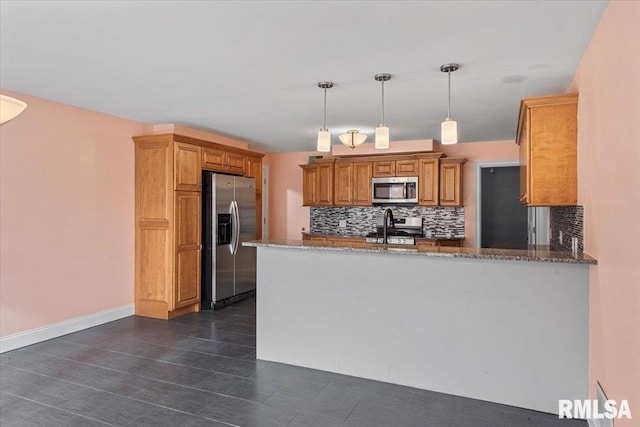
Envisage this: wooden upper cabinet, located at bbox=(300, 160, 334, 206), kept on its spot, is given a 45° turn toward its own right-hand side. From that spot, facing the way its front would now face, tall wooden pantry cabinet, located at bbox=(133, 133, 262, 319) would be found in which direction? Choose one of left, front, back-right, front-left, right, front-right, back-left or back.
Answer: front

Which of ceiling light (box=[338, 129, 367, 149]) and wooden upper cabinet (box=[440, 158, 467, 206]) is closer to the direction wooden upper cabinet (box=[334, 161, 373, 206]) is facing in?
the ceiling light

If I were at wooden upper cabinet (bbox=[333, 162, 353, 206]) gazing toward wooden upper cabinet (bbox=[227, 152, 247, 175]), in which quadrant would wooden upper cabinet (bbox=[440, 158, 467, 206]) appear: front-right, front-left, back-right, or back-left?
back-left

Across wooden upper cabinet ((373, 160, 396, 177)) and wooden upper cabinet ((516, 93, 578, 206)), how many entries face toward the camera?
1

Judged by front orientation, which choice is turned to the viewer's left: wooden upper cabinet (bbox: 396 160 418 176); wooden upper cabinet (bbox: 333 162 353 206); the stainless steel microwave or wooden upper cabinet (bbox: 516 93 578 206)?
wooden upper cabinet (bbox: 516 93 578 206)

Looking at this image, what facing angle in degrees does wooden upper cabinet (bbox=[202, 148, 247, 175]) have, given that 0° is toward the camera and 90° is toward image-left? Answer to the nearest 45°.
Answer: approximately 315°

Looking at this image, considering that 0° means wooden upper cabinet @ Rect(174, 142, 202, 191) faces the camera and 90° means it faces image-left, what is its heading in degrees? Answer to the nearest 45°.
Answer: approximately 315°

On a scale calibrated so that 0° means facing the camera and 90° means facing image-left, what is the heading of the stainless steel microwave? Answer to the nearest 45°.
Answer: approximately 0°
